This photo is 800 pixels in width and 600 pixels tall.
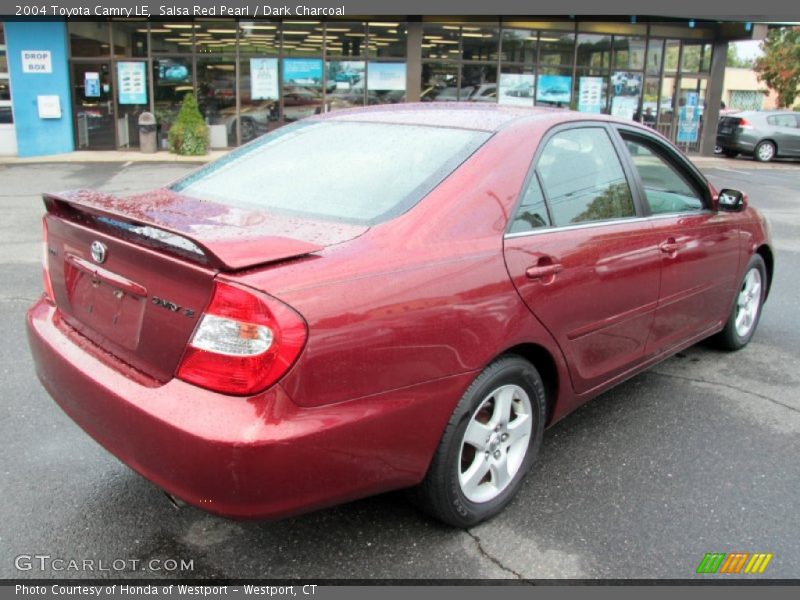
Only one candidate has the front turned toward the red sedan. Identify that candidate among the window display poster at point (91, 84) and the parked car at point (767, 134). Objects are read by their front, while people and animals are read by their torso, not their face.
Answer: the window display poster

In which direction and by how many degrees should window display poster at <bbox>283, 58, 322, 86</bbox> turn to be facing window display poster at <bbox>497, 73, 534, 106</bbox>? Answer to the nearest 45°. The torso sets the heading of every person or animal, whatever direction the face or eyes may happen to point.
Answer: approximately 90° to its left

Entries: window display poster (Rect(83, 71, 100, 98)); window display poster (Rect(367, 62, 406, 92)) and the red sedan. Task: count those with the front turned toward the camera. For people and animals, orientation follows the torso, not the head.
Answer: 2

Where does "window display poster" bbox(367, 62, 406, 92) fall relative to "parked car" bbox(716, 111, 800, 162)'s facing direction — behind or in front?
behind

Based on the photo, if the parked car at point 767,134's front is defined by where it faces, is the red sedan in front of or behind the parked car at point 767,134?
behind

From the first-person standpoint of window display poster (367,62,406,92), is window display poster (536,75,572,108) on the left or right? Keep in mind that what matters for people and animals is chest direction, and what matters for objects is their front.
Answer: on its left

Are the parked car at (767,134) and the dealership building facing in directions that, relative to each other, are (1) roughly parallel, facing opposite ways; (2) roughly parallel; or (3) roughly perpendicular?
roughly perpendicular

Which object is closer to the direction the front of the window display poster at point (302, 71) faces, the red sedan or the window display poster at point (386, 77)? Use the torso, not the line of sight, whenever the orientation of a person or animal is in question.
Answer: the red sedan

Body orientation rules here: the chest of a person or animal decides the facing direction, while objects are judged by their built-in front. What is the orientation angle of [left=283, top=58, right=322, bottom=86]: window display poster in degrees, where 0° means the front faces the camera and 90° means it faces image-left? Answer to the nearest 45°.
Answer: approximately 0°

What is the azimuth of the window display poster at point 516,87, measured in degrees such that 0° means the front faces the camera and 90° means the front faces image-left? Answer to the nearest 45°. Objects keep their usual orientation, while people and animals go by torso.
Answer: approximately 0°
